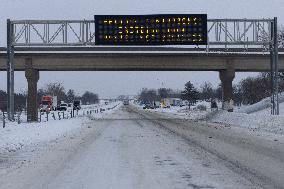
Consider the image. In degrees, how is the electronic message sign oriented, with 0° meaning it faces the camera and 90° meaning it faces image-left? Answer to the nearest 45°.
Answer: approximately 0°
